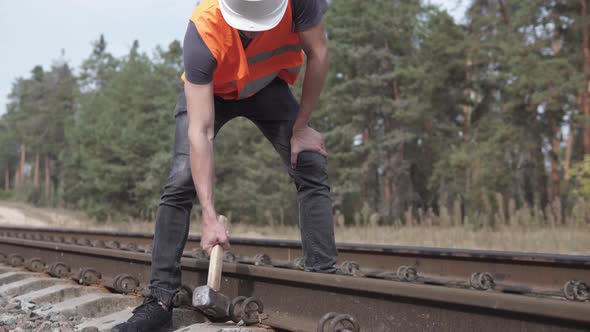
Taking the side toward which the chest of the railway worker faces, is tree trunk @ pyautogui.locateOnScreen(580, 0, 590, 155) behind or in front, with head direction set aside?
behind

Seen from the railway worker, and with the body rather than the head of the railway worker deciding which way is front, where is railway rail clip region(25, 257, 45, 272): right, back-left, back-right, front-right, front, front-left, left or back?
back-right

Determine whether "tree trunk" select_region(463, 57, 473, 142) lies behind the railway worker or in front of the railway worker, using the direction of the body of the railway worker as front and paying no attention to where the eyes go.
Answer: behind

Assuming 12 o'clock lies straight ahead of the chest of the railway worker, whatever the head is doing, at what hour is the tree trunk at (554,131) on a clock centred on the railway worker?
The tree trunk is roughly at 7 o'clock from the railway worker.

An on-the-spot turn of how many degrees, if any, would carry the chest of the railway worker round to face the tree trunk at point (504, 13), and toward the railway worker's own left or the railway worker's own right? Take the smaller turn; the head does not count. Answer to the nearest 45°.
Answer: approximately 135° to the railway worker's own left

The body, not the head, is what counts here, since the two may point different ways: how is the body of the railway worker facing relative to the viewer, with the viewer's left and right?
facing the viewer

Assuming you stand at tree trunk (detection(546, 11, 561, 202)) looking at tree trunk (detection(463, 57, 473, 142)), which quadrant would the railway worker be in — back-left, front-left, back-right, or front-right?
back-left

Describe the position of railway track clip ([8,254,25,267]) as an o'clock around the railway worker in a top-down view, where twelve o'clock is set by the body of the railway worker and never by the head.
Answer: The railway track clip is roughly at 5 o'clock from the railway worker.
